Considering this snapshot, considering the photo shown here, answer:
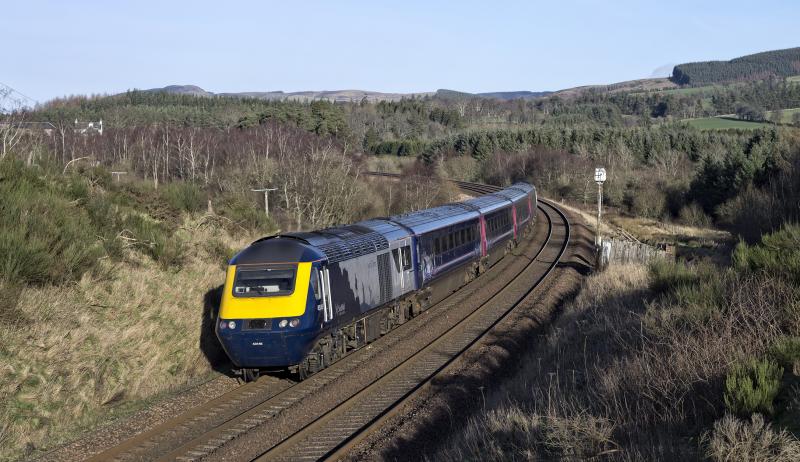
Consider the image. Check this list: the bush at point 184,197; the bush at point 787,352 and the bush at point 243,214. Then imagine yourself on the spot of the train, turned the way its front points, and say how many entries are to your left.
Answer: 1

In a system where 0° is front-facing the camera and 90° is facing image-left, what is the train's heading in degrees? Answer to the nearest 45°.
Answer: approximately 45°

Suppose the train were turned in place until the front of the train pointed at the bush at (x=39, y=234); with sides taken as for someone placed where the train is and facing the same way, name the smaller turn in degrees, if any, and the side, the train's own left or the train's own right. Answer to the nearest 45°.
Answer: approximately 45° to the train's own right

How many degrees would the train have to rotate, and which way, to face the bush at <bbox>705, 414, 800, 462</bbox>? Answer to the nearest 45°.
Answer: approximately 90° to its left

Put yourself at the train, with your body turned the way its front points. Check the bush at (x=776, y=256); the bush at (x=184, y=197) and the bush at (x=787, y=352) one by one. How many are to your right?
1

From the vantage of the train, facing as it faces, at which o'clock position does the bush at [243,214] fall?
The bush is roughly at 4 o'clock from the train.

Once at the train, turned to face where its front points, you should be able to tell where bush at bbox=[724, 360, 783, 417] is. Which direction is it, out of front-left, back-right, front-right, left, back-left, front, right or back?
left

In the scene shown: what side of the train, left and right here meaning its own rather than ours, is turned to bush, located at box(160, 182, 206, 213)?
right

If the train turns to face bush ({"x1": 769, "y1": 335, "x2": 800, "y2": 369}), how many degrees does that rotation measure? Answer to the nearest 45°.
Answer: approximately 90° to its left

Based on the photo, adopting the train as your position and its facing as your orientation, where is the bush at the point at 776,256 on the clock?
The bush is roughly at 8 o'clock from the train.
